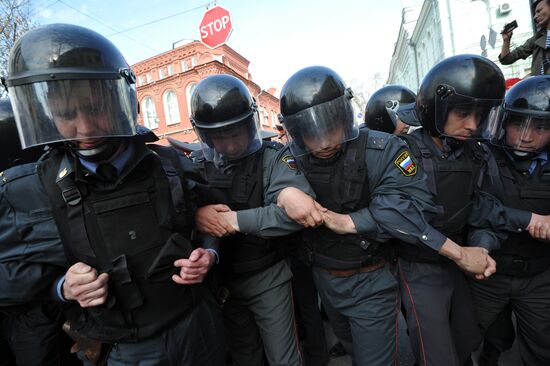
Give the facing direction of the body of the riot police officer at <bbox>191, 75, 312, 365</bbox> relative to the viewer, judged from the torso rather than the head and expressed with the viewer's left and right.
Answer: facing the viewer and to the left of the viewer

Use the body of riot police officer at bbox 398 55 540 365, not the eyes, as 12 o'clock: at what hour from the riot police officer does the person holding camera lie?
The person holding camera is roughly at 8 o'clock from the riot police officer.

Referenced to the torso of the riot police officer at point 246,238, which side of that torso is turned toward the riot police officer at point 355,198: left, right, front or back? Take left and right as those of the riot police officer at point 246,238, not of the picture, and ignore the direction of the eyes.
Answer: left

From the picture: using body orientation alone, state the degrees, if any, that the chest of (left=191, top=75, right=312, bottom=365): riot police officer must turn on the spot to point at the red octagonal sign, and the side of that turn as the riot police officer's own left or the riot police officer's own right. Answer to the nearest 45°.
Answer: approximately 135° to the riot police officer's own right

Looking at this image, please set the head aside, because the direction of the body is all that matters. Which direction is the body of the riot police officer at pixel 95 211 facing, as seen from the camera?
toward the camera

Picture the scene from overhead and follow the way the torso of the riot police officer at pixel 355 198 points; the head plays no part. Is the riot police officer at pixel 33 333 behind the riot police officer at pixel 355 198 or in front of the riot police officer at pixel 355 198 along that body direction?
in front

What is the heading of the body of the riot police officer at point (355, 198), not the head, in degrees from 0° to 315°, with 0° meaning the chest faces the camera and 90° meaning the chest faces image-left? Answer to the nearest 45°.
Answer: approximately 45°
